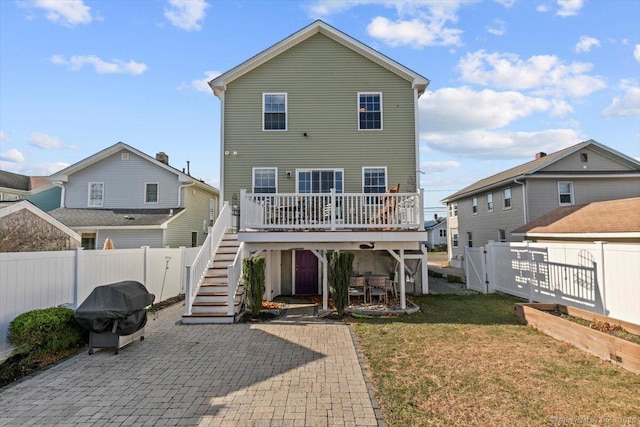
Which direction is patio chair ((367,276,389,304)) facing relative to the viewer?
toward the camera

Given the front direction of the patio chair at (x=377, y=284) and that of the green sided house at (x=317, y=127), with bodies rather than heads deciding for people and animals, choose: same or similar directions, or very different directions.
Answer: very different directions

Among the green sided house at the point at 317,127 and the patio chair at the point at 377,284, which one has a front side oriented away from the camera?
the green sided house

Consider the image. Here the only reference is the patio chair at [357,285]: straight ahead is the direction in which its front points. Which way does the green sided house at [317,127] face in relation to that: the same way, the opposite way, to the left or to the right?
the opposite way

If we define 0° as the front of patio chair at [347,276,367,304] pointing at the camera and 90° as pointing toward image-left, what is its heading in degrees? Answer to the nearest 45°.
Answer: approximately 0°

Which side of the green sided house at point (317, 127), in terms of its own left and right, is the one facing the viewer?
back

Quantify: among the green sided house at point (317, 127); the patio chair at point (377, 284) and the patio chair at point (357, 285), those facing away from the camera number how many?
1

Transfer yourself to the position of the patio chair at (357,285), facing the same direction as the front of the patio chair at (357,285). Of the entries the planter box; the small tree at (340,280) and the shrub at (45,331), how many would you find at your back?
0

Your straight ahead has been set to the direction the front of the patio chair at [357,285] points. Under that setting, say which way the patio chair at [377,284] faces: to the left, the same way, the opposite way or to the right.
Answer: the same way

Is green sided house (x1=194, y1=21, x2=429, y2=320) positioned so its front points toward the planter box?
no

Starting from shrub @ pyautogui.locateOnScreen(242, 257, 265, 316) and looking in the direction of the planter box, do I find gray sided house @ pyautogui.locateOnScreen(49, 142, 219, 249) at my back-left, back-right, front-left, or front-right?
back-left

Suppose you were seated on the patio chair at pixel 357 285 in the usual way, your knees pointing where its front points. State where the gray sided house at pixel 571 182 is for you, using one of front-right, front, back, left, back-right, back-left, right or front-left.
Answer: back-left

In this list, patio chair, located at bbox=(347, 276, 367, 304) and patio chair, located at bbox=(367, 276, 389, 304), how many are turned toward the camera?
2

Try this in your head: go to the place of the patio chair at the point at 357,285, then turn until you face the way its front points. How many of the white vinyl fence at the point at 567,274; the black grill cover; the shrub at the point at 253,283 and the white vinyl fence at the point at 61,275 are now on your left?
1

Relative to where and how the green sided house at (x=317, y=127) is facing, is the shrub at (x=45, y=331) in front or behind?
behind
